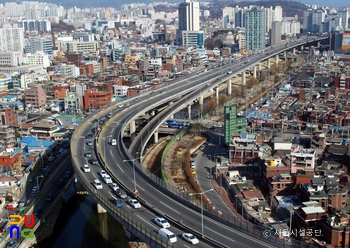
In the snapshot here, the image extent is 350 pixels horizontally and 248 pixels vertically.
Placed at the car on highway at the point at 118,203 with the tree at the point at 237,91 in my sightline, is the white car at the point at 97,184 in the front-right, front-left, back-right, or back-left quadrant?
front-left

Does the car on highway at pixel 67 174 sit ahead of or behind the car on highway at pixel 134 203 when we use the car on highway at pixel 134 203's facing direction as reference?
behind

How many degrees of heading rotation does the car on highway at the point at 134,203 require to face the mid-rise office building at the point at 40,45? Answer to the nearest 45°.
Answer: approximately 135° to its left

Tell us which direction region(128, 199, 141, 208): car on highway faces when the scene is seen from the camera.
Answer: facing the viewer and to the right of the viewer

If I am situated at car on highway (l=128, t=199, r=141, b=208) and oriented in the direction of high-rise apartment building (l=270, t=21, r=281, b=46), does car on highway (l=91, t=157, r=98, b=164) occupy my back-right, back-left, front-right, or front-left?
front-left
